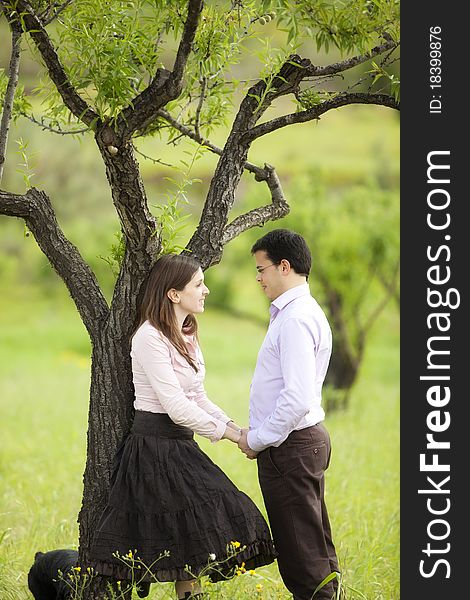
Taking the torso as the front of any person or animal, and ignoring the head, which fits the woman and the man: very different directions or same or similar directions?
very different directions

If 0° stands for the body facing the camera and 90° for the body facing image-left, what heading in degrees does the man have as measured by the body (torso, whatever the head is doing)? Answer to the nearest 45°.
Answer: approximately 90°

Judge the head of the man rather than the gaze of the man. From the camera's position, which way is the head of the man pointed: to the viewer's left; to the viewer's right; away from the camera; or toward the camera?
to the viewer's left

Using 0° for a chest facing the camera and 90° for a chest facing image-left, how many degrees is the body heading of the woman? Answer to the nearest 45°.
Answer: approximately 270°

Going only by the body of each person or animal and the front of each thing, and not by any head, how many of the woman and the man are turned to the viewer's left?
1

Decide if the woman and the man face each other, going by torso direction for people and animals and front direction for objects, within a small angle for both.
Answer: yes
